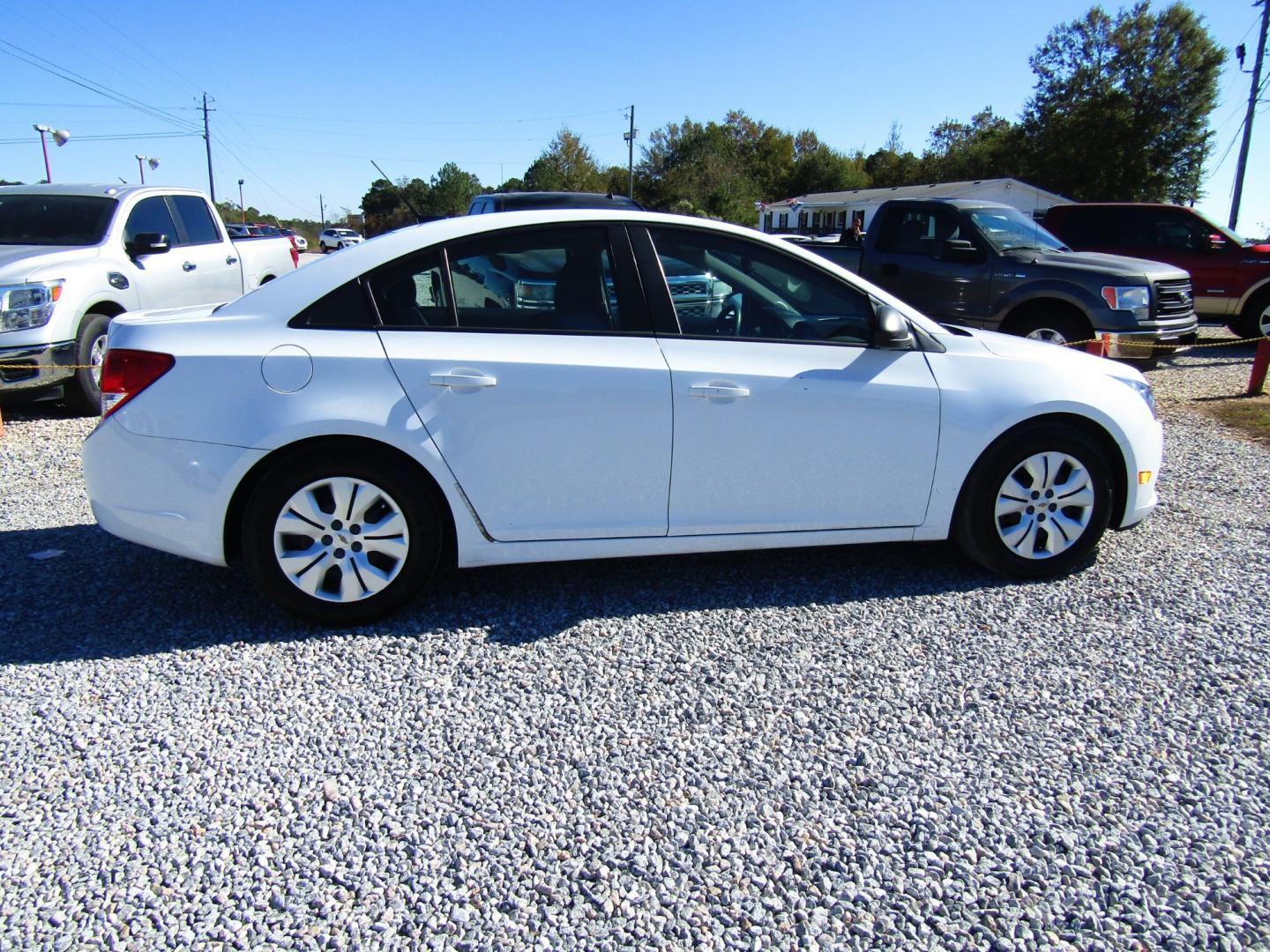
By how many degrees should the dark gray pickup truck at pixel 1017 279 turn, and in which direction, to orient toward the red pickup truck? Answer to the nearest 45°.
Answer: approximately 90° to its left

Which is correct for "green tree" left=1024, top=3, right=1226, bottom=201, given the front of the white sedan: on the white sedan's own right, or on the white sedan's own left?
on the white sedan's own left

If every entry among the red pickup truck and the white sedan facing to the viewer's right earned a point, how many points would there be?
2

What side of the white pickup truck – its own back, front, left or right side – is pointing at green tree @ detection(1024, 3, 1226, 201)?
back

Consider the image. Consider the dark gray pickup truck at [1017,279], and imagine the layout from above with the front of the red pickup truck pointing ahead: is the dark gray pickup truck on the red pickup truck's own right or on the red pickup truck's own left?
on the red pickup truck's own right

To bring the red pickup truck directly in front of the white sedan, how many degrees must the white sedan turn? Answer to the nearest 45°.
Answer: approximately 45° to its left

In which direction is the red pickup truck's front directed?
to the viewer's right

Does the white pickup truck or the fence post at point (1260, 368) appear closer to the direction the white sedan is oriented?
the fence post

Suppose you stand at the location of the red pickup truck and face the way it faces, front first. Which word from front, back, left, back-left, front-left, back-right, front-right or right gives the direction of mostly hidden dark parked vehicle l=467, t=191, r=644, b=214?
back-right

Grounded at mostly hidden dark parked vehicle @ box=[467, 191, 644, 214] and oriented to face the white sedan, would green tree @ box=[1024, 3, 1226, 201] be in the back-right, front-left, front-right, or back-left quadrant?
back-left

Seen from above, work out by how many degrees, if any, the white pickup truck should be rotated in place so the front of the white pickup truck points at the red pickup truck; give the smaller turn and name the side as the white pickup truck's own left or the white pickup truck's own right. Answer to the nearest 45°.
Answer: approximately 135° to the white pickup truck's own left

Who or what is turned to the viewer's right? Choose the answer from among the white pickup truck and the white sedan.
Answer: the white sedan

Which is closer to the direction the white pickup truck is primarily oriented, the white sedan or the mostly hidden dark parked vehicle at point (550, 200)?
the white sedan

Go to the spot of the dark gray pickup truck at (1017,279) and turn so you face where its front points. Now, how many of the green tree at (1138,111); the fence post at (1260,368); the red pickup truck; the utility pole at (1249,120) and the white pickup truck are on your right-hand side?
1

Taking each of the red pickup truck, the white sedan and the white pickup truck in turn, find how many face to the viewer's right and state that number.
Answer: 2

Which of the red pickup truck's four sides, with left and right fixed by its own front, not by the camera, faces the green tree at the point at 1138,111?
left

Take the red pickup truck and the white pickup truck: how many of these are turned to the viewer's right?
1

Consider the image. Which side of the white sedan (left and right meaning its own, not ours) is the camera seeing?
right

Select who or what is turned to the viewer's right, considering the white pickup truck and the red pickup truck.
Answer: the red pickup truck

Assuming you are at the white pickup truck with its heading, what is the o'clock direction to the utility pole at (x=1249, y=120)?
The utility pole is roughly at 7 o'clock from the white pickup truck.
